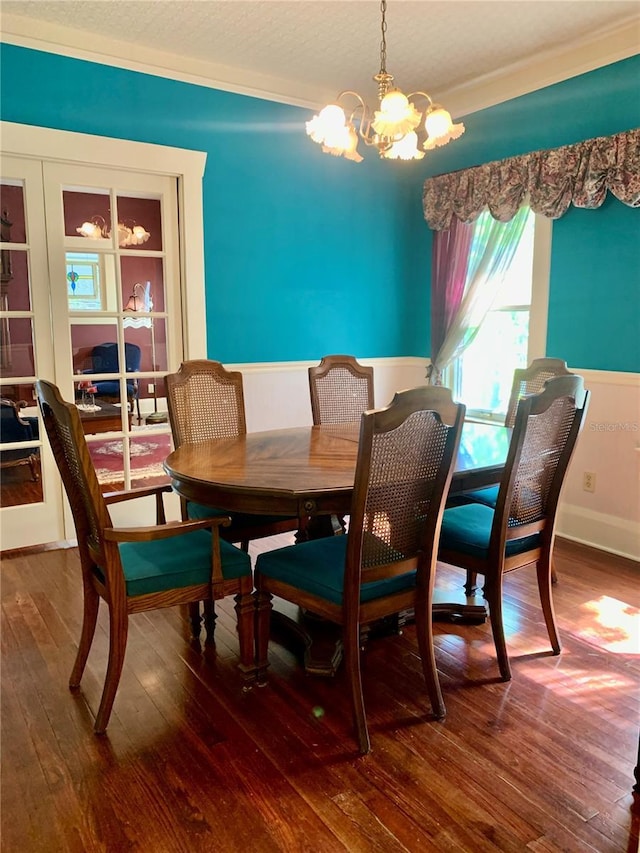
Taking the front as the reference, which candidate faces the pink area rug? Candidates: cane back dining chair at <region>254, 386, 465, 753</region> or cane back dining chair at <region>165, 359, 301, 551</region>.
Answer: cane back dining chair at <region>254, 386, 465, 753</region>

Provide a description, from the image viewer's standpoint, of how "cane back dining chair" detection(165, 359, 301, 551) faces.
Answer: facing the viewer and to the right of the viewer

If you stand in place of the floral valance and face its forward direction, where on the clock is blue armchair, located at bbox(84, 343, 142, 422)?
The blue armchair is roughly at 1 o'clock from the floral valance.

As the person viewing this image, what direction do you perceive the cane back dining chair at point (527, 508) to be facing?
facing away from the viewer and to the left of the viewer

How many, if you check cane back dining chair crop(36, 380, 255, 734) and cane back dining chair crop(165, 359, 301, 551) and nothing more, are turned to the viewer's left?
0

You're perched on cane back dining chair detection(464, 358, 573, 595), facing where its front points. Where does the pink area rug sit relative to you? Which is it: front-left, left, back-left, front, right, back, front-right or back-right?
front-right

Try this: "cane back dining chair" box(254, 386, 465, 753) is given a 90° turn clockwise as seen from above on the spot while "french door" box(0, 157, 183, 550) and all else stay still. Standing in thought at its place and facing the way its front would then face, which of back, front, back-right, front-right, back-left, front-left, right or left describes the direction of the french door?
left

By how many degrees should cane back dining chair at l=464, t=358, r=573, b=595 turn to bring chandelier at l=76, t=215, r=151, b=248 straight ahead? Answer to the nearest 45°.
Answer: approximately 45° to its right

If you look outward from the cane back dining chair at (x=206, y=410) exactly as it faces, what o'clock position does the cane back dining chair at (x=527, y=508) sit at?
the cane back dining chair at (x=527, y=508) is roughly at 12 o'clock from the cane back dining chair at (x=206, y=410).

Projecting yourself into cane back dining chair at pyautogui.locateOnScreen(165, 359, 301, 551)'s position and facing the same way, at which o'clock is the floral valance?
The floral valance is roughly at 10 o'clock from the cane back dining chair.

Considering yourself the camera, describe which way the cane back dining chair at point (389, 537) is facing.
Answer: facing away from the viewer and to the left of the viewer

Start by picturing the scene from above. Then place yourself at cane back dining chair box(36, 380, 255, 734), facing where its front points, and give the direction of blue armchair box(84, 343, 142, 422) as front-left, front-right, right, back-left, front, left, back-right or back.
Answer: front-left

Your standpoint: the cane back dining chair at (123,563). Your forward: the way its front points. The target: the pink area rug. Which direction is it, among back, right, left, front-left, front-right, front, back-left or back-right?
front-left

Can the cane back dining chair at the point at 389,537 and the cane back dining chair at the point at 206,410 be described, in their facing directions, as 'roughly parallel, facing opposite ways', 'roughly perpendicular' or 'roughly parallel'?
roughly parallel, facing opposite ways

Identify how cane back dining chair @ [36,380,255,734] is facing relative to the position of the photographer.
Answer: facing away from the viewer and to the right of the viewer

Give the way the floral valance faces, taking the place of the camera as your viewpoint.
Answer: facing the viewer and to the left of the viewer

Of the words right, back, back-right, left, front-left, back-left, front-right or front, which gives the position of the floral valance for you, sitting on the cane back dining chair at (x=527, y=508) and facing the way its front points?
front-right

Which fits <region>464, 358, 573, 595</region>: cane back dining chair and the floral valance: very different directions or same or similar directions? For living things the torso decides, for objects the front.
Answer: same or similar directions
